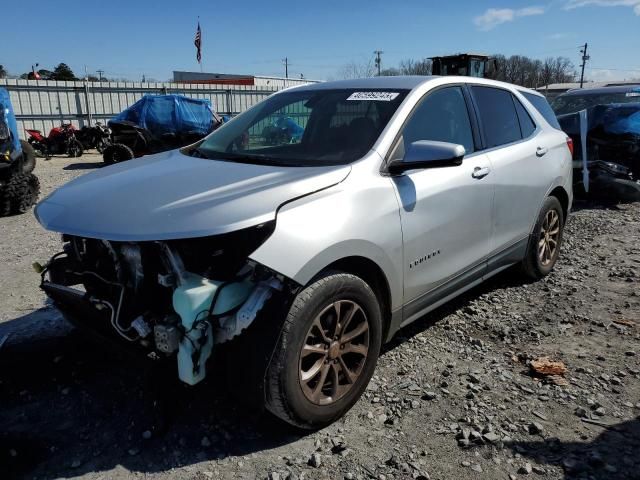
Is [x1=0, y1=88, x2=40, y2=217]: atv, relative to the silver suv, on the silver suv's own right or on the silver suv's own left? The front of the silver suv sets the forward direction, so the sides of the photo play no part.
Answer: on the silver suv's own right

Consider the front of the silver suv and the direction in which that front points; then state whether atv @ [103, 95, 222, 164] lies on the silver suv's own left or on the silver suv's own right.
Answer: on the silver suv's own right

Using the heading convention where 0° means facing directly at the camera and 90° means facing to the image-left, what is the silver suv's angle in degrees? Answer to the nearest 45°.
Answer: approximately 45°

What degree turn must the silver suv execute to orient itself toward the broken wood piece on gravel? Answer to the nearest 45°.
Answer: approximately 135° to its left

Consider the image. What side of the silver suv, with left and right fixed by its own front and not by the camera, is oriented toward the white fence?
right
